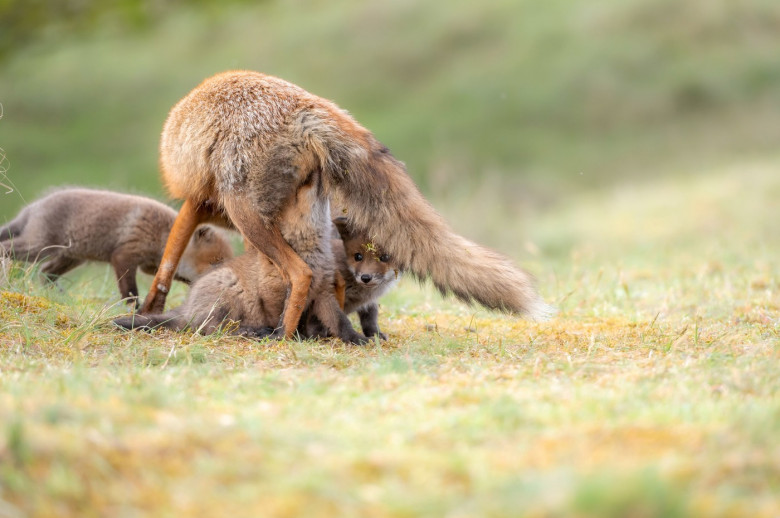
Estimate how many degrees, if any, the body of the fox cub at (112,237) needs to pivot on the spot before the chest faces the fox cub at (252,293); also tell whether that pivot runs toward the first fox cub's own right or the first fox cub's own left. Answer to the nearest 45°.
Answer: approximately 45° to the first fox cub's own right

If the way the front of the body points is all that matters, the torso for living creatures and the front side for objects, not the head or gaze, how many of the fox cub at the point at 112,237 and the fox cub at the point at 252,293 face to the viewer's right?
2

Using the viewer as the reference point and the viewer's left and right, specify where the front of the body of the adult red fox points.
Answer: facing away from the viewer and to the left of the viewer

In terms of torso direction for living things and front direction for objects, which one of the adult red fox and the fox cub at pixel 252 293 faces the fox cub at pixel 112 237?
the adult red fox

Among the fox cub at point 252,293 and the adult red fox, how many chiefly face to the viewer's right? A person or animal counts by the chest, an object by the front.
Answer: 1

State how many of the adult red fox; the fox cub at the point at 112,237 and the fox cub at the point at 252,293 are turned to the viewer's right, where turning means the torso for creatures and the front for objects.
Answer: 2

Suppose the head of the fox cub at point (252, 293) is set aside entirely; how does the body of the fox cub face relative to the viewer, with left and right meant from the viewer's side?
facing to the right of the viewer

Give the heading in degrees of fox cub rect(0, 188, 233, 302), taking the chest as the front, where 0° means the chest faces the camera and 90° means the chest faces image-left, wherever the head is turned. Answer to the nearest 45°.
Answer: approximately 270°

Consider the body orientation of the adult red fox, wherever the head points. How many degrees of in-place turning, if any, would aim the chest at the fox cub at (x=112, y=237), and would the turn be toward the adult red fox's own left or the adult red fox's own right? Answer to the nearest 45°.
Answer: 0° — it already faces it
